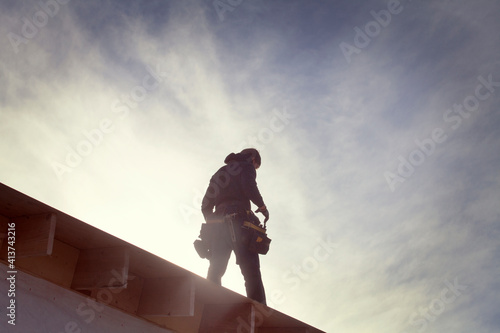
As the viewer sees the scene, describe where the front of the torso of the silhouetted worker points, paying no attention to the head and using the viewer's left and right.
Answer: facing away from the viewer and to the right of the viewer
